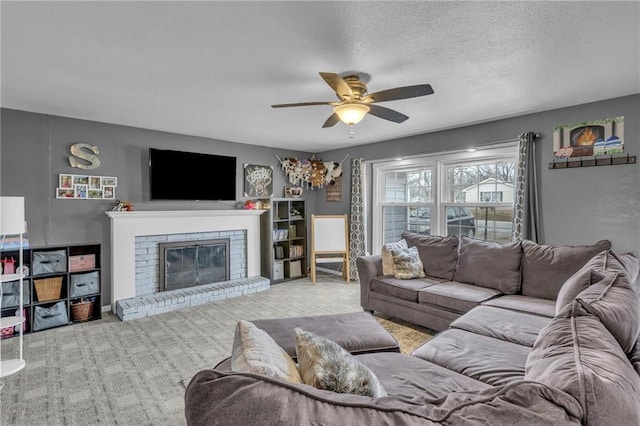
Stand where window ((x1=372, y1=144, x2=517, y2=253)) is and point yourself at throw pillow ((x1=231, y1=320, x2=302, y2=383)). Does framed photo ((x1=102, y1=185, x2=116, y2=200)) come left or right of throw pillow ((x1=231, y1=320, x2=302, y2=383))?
right

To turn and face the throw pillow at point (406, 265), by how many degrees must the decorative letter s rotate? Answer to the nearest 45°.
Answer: approximately 45° to its left

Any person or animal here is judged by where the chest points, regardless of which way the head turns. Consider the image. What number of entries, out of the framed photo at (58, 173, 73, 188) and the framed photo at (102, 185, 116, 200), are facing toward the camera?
2

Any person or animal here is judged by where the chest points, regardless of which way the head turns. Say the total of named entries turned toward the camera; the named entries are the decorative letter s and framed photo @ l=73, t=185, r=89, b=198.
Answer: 2

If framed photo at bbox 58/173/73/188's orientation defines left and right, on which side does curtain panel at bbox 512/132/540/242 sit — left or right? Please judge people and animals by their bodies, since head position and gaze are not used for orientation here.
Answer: on its left

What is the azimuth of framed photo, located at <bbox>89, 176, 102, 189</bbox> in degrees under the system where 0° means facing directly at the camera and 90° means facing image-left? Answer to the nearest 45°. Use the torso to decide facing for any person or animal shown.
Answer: approximately 0°
